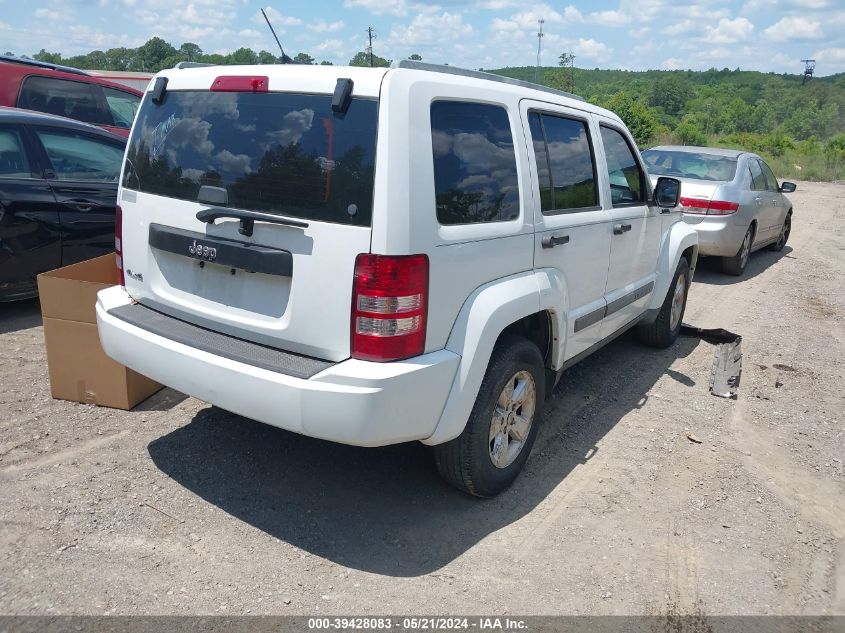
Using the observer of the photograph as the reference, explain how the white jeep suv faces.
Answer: facing away from the viewer and to the right of the viewer

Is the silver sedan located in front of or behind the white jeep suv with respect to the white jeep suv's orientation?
in front

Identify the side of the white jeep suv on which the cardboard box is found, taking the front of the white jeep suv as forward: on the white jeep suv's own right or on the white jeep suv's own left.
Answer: on the white jeep suv's own left

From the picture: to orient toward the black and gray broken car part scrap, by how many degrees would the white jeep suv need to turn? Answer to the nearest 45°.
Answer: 0° — it already faces it

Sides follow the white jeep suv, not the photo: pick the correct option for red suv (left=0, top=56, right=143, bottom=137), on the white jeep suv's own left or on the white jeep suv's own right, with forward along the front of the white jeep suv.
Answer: on the white jeep suv's own left

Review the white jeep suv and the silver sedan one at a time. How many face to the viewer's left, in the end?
0

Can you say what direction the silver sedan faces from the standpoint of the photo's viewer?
facing away from the viewer and to the right of the viewer

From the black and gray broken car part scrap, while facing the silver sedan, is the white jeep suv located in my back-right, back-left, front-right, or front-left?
back-left
